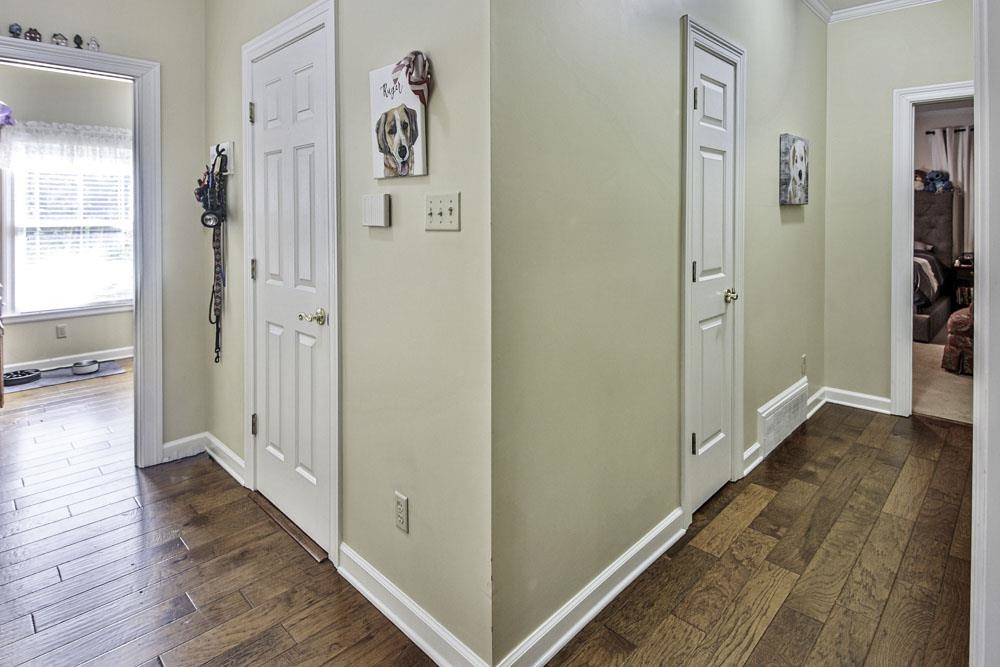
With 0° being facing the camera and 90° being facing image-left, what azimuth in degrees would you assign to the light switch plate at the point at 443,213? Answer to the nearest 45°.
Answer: approximately 45°

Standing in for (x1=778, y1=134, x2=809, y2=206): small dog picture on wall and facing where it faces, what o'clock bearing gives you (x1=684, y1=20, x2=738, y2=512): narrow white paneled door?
The narrow white paneled door is roughly at 2 o'clock from the small dog picture on wall.

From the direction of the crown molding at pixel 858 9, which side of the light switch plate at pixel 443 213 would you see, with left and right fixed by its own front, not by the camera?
back

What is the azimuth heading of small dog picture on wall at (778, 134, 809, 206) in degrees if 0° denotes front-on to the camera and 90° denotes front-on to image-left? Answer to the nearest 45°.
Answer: approximately 315°

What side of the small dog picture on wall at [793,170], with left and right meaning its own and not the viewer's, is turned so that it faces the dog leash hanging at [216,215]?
right

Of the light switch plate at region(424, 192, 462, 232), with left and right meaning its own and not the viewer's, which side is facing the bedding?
back
